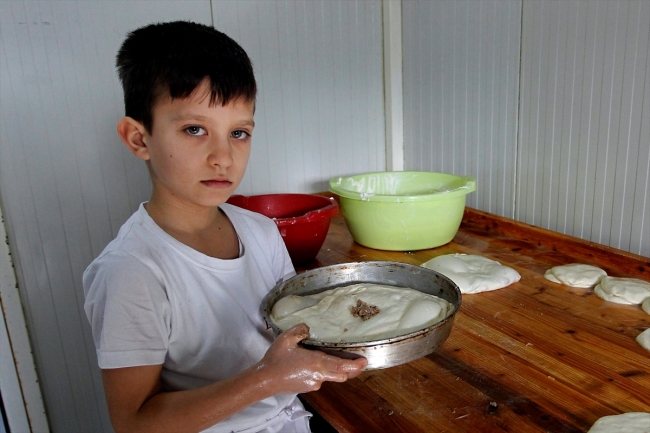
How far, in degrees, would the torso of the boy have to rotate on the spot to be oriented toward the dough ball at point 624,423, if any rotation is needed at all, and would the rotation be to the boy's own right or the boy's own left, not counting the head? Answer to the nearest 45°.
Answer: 0° — they already face it

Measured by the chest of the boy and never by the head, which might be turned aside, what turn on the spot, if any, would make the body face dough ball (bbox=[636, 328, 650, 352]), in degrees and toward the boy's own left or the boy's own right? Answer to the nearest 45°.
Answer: approximately 45° to the boy's own left

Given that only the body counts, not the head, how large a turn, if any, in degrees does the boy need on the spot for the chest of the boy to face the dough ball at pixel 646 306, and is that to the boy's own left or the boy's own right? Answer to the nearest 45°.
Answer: approximately 45° to the boy's own left

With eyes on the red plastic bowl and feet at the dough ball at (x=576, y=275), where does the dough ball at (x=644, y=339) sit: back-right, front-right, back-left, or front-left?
back-left

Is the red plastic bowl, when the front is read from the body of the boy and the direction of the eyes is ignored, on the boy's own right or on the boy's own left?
on the boy's own left

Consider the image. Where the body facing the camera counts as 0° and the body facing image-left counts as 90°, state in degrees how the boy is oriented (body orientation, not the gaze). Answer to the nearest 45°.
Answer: approximately 315°

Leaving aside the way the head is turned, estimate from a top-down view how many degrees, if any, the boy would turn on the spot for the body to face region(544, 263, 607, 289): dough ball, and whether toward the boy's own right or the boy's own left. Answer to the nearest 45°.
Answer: approximately 45° to the boy's own left
